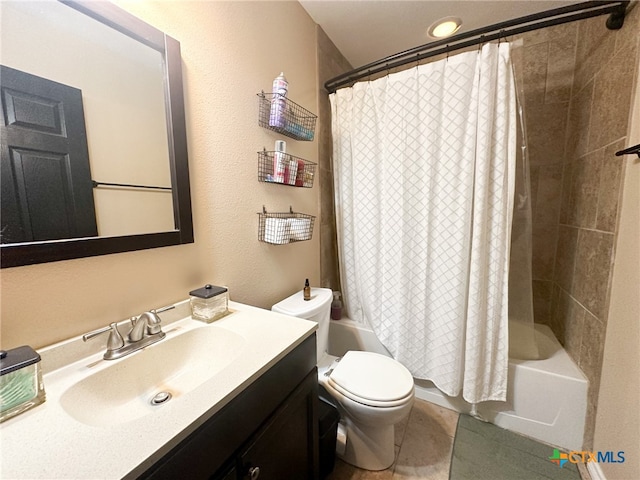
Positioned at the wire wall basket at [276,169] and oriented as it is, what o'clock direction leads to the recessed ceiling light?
The recessed ceiling light is roughly at 10 o'clock from the wire wall basket.

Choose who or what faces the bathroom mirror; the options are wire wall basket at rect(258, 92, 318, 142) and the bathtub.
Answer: the bathtub

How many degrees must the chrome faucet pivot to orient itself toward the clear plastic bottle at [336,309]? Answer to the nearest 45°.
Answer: approximately 45° to its left

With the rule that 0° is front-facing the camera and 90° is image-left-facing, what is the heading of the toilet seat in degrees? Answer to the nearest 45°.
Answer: approximately 315°

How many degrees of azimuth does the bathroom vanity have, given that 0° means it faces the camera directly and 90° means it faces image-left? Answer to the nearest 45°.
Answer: approximately 315°

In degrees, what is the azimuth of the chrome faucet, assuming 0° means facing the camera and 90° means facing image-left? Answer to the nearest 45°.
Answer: approximately 315°

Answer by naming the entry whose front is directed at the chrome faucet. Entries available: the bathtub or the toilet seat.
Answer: the bathtub

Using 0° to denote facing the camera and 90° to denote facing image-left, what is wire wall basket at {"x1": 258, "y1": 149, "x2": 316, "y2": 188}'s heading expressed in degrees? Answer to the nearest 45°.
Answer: approximately 315°

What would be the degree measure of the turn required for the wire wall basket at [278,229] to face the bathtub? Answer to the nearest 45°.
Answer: approximately 45° to its left

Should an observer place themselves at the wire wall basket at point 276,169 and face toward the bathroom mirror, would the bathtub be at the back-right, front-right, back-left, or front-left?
back-left

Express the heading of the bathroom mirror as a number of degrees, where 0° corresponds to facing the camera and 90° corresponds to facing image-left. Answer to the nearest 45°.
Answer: approximately 315°

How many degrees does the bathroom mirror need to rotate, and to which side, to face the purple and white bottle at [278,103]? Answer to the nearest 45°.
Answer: approximately 45° to its left
